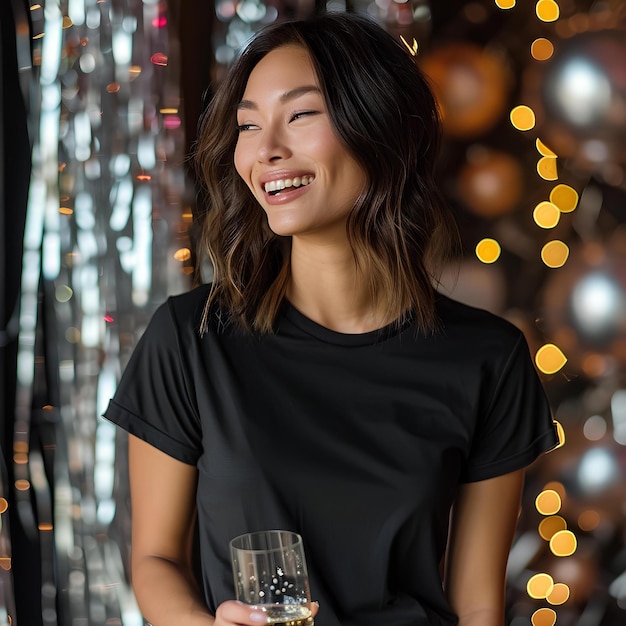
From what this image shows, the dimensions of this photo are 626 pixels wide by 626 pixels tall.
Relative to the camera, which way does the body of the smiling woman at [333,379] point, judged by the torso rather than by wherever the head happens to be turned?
toward the camera
